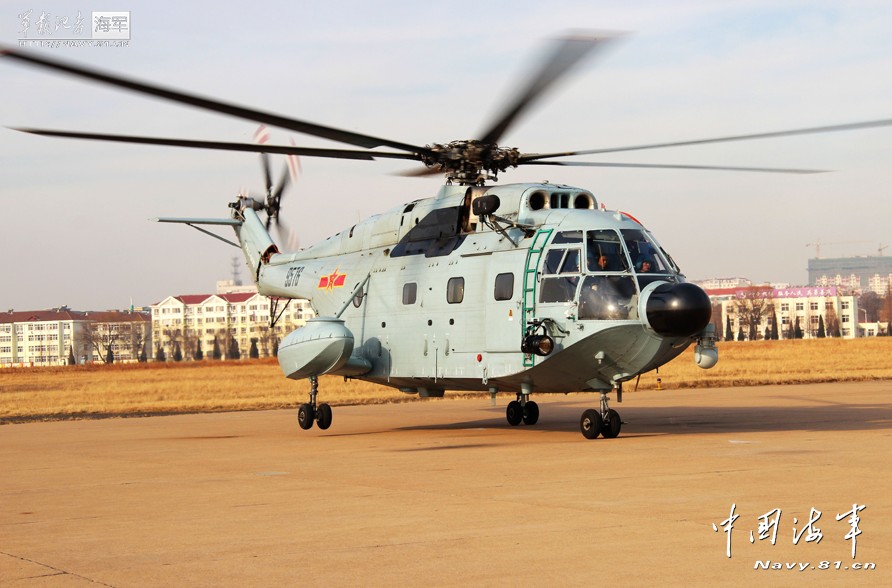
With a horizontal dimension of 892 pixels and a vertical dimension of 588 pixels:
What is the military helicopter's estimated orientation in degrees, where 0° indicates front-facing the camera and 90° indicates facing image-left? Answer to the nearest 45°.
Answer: approximately 315°
